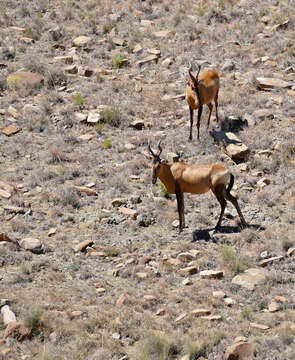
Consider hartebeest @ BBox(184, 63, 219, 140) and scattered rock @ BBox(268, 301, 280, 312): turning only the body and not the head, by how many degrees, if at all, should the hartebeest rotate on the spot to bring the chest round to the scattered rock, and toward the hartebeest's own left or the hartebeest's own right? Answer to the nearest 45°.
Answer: approximately 45° to the hartebeest's own left

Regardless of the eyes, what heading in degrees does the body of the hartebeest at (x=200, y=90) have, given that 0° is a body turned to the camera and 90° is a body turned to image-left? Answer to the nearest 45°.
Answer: approximately 45°

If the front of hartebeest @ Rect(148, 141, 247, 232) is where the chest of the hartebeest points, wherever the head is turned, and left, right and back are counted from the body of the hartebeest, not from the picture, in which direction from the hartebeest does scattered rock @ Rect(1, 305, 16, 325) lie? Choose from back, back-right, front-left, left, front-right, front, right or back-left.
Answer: front-left

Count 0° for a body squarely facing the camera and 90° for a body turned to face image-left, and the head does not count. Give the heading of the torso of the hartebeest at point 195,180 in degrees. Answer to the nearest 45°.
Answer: approximately 90°

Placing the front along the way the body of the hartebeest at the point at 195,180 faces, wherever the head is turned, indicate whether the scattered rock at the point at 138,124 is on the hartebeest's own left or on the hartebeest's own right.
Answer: on the hartebeest's own right

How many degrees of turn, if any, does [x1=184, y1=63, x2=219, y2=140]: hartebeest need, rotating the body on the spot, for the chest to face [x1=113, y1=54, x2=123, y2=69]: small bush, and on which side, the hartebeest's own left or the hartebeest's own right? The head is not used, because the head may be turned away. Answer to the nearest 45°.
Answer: approximately 90° to the hartebeest's own right

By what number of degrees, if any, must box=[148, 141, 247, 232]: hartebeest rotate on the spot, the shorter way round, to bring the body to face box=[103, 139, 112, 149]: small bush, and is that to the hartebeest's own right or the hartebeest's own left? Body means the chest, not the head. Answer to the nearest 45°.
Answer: approximately 45° to the hartebeest's own right

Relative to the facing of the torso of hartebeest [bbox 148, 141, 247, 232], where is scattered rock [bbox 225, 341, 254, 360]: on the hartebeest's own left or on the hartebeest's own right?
on the hartebeest's own left

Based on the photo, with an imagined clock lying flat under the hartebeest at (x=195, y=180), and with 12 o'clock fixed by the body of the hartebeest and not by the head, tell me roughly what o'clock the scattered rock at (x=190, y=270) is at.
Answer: The scattered rock is roughly at 9 o'clock from the hartebeest.
